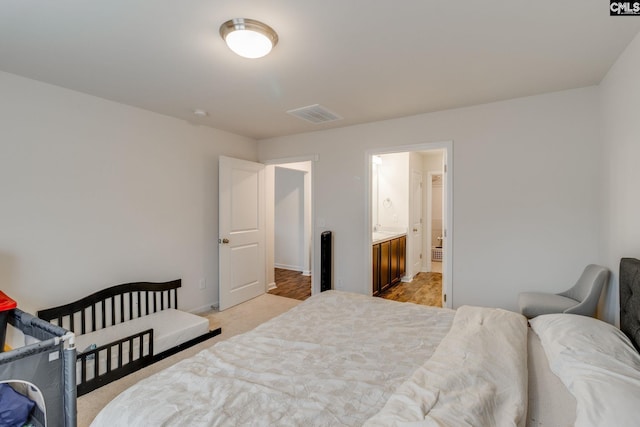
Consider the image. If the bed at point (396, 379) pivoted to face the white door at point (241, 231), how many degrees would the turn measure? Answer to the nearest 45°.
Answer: approximately 45° to its right

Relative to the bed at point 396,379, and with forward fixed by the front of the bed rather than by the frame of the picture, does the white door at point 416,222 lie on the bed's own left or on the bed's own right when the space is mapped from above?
on the bed's own right

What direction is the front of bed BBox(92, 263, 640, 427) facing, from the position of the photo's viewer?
facing to the left of the viewer

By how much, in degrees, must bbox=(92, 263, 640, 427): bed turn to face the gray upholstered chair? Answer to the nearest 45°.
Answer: approximately 135° to its right

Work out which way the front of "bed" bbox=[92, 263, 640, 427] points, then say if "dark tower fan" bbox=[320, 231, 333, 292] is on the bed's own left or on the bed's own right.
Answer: on the bed's own right

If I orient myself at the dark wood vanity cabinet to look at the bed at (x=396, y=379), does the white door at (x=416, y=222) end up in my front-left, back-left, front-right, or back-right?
back-left

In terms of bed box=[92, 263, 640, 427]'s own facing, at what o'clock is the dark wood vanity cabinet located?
The dark wood vanity cabinet is roughly at 3 o'clock from the bed.

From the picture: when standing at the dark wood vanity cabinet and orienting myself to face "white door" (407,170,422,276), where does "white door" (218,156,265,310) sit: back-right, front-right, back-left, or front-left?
back-left
